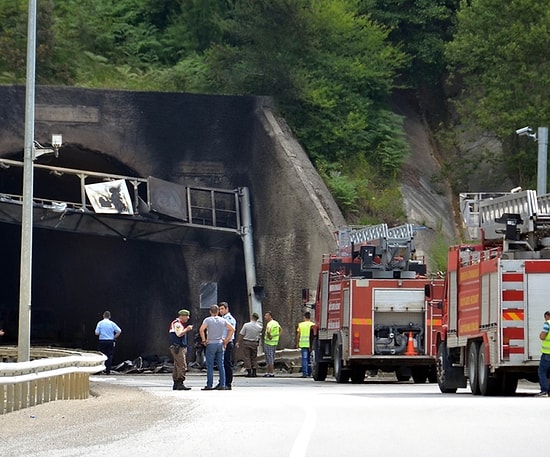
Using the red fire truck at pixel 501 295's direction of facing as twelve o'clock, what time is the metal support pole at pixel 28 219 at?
The metal support pole is roughly at 10 o'clock from the red fire truck.

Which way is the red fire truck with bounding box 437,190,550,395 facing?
away from the camera

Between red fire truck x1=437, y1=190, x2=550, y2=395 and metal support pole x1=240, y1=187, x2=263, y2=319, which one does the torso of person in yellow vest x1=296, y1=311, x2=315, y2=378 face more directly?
the metal support pole

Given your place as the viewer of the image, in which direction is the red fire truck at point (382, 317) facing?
facing away from the viewer

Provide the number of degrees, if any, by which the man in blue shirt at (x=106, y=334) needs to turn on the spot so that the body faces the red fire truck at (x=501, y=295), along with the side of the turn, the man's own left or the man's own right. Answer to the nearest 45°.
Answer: approximately 135° to the man's own right

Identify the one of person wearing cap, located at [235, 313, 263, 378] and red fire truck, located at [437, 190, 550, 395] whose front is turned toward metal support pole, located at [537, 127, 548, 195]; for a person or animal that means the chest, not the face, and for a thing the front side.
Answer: the red fire truck
